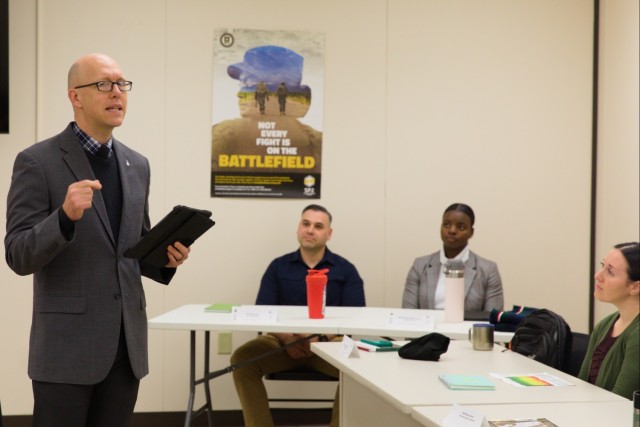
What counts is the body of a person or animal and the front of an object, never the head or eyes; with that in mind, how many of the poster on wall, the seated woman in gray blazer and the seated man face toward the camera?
3

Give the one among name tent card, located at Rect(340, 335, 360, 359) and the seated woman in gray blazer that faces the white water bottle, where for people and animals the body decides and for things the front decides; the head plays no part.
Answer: the seated woman in gray blazer

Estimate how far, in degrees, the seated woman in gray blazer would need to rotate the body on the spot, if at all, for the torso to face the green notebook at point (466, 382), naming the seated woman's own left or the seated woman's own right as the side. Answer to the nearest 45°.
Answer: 0° — they already face it

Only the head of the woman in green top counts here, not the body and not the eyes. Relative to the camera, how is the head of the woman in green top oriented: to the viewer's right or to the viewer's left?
to the viewer's left

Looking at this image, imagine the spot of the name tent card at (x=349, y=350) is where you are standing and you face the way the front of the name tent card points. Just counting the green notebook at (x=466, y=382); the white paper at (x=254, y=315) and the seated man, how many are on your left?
1

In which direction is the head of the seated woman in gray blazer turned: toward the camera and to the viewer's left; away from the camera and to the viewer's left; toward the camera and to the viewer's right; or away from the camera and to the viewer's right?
toward the camera and to the viewer's left

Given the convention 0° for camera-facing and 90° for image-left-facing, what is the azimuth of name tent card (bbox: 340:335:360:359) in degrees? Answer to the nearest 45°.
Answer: approximately 45°

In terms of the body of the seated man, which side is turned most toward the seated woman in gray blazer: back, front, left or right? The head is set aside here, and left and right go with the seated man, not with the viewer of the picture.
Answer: left

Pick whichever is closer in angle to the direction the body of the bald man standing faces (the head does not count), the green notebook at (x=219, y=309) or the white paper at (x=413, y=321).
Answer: the white paper

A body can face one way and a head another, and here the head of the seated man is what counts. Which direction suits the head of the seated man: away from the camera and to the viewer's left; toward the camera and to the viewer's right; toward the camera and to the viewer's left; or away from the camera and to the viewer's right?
toward the camera and to the viewer's left

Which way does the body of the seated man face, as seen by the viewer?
toward the camera

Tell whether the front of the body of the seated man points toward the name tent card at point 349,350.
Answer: yes

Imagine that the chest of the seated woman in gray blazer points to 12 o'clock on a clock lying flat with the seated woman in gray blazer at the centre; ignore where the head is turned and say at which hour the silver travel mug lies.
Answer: The silver travel mug is roughly at 12 o'clock from the seated woman in gray blazer.

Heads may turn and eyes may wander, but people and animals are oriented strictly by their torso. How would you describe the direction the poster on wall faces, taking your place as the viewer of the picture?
facing the viewer

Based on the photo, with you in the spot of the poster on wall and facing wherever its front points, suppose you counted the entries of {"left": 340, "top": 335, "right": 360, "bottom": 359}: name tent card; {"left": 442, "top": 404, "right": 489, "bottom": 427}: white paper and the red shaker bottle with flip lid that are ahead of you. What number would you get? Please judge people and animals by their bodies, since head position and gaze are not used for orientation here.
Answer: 3

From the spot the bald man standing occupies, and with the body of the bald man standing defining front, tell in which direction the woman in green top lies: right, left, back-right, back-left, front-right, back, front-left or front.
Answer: front-left
